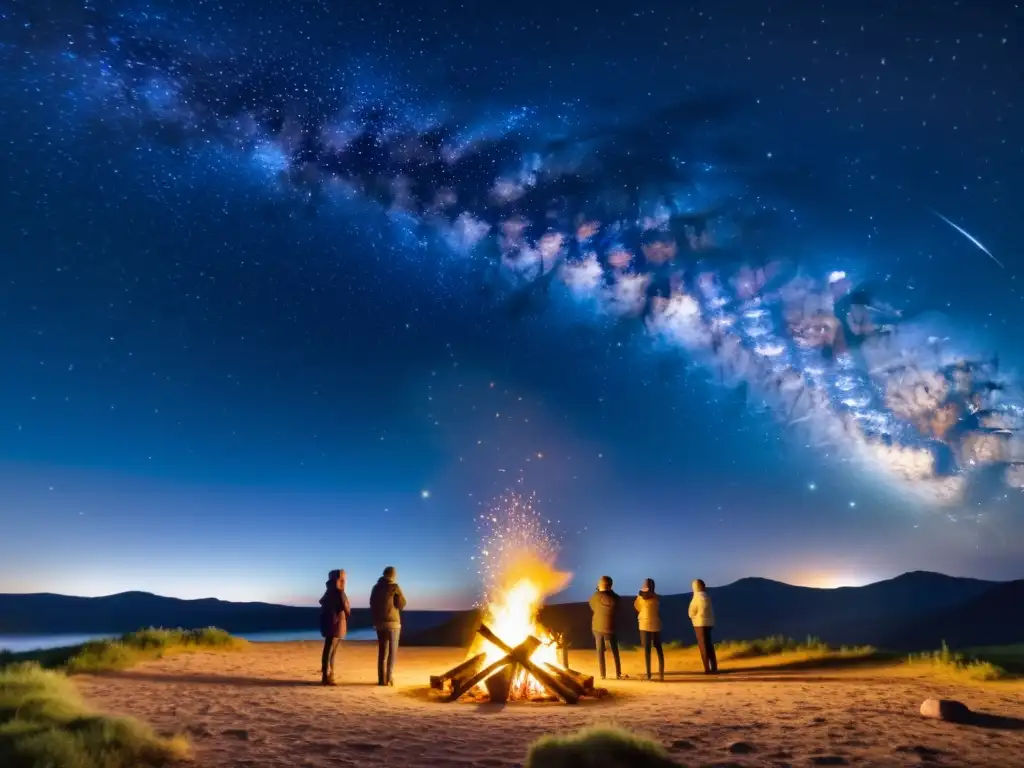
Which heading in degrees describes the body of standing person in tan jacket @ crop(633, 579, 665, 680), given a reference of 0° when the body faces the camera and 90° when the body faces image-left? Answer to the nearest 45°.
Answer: approximately 180°

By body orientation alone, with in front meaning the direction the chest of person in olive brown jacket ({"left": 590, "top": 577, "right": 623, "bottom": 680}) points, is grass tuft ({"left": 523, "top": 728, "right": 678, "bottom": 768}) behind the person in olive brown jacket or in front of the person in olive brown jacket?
behind

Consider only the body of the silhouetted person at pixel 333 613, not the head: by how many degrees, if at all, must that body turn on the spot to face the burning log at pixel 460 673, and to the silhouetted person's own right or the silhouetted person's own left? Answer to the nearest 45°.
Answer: approximately 45° to the silhouetted person's own right

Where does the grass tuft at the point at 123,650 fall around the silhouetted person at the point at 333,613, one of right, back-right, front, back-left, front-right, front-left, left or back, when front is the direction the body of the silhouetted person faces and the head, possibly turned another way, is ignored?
back-left

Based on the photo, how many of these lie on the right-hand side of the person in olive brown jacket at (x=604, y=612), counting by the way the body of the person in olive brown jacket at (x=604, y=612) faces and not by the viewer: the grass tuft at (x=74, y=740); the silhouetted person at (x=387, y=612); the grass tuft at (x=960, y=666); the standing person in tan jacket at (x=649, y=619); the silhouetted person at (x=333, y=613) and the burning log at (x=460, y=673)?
2

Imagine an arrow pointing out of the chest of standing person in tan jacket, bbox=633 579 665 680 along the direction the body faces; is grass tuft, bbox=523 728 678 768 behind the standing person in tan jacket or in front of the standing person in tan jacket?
behind

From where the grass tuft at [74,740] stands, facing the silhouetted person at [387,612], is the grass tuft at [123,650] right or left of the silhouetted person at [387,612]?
left

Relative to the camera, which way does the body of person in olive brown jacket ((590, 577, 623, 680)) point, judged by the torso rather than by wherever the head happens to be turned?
away from the camera
